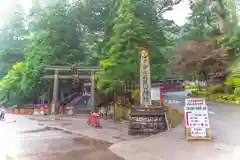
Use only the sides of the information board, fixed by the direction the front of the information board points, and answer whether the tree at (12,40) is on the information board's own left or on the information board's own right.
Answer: on the information board's own right

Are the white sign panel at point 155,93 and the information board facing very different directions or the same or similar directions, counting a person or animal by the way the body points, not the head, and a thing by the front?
same or similar directions

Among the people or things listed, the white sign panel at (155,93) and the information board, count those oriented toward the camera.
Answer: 2

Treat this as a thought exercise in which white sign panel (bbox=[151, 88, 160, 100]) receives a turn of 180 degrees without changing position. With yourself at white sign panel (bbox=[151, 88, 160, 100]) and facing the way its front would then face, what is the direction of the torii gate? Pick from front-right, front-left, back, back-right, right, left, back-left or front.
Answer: front-left

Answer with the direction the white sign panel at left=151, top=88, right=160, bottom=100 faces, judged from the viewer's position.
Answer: facing the viewer

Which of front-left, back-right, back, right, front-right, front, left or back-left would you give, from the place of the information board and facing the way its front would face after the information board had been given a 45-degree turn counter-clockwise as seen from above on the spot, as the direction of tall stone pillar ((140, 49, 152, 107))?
back
